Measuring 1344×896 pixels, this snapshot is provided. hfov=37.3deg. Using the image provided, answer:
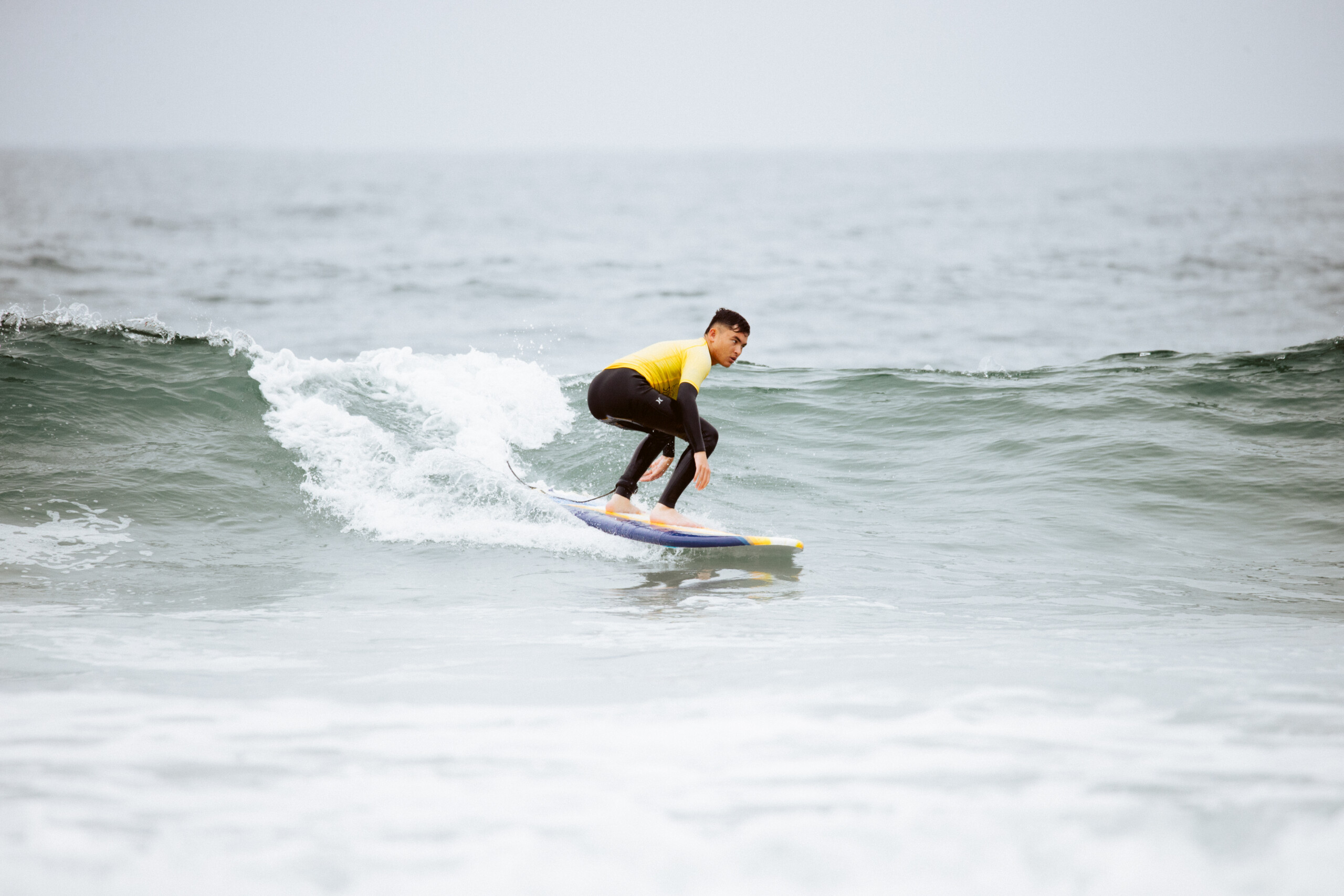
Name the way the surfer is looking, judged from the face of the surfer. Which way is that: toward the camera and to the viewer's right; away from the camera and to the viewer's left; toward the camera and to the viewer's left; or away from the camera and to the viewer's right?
toward the camera and to the viewer's right

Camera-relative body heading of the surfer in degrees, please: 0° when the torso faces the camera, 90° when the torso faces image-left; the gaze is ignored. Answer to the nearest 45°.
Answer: approximately 270°
